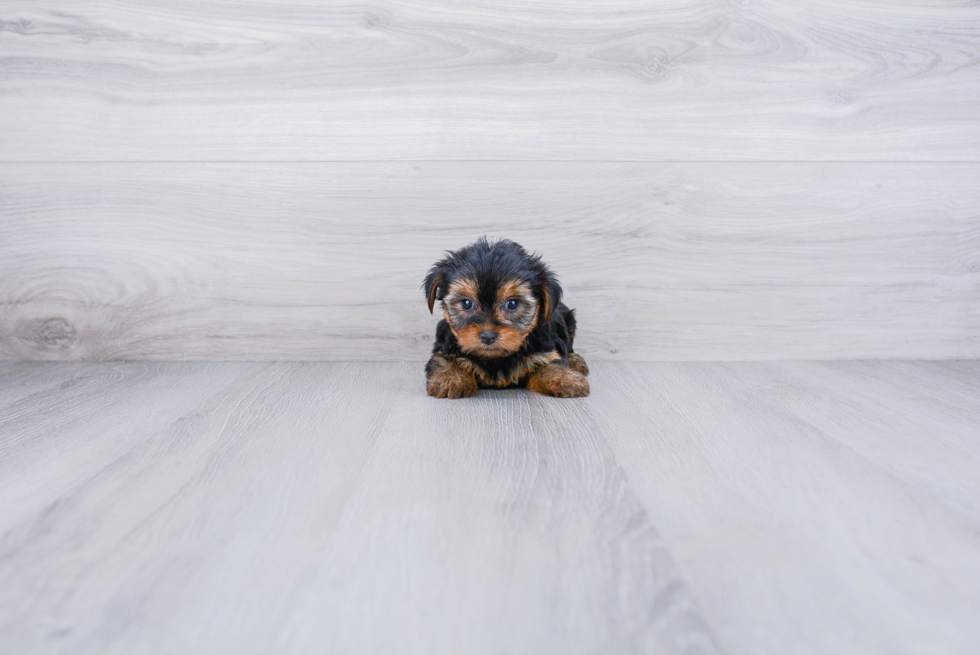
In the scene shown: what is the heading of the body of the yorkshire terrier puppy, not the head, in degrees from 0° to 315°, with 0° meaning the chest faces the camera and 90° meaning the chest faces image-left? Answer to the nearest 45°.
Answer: approximately 0°
